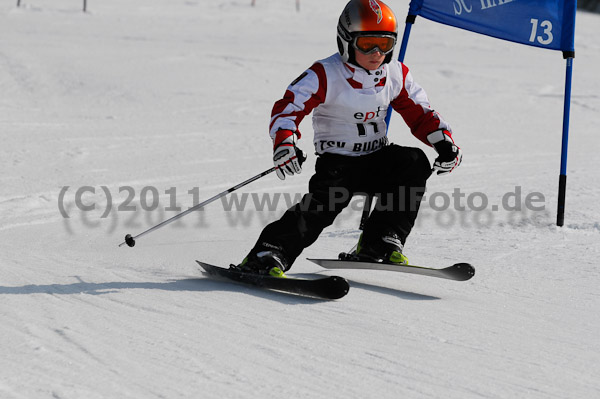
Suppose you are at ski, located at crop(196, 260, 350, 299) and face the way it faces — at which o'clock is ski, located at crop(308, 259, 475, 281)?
ski, located at crop(308, 259, 475, 281) is roughly at 10 o'clock from ski, located at crop(196, 260, 350, 299).

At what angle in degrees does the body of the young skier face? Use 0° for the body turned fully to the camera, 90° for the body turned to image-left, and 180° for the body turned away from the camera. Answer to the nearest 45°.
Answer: approximately 315°

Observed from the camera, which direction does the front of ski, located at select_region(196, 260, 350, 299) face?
facing the viewer and to the right of the viewer

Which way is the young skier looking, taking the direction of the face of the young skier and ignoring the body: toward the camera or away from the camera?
toward the camera
